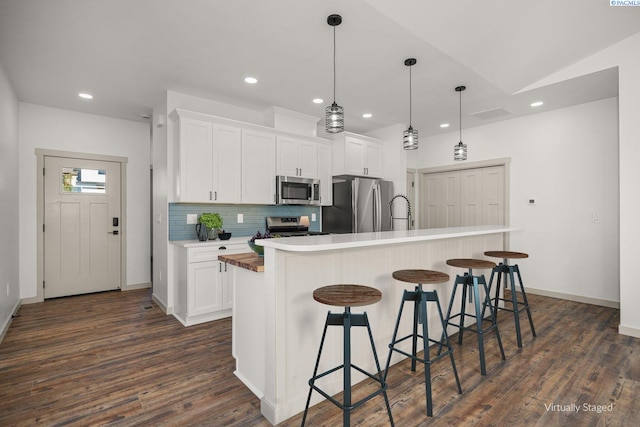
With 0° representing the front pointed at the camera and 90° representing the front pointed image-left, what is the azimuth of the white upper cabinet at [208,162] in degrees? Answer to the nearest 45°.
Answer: approximately 315°

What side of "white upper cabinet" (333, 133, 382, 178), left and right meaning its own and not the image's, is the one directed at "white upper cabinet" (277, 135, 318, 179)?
right

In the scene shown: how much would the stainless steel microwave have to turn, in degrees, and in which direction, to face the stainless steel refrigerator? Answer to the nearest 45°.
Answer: approximately 45° to its left

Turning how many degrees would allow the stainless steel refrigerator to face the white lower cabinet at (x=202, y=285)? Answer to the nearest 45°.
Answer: approximately 90° to its right

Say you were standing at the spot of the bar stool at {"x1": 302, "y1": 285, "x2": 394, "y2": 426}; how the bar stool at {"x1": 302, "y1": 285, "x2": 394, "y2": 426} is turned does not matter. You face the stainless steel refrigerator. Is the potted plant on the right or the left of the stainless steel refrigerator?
left

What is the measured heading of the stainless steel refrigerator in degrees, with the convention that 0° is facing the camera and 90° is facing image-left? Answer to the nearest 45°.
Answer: approximately 315°

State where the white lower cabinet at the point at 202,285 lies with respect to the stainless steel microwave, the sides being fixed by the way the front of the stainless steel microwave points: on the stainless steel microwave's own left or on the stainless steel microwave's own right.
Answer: on the stainless steel microwave's own right

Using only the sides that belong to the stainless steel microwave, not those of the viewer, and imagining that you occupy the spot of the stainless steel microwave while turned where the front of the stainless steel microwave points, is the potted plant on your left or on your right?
on your right

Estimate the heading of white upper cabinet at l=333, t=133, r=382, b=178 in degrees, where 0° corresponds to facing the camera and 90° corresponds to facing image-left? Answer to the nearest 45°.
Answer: approximately 315°

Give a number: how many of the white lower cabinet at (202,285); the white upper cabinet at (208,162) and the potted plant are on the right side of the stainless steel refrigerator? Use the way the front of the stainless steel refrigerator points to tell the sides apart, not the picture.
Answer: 3
